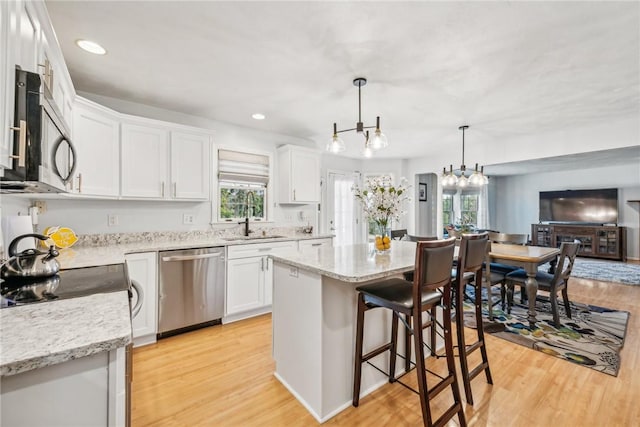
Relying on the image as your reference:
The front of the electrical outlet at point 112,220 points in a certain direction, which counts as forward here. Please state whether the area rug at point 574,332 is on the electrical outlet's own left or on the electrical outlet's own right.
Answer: on the electrical outlet's own left

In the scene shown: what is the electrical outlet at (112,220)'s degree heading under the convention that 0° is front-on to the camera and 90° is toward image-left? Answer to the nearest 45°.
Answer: approximately 0°

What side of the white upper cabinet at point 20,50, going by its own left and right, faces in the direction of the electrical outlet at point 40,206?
left

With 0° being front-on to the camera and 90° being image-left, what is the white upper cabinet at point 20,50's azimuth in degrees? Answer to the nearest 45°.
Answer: approximately 270°

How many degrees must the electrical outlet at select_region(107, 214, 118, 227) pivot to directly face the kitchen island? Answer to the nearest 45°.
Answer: approximately 45° to its left

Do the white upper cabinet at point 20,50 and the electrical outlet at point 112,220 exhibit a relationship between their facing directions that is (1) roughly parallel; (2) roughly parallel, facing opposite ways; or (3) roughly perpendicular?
roughly perpendicular

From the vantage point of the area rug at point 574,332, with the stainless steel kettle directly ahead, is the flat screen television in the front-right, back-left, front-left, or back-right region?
back-right
